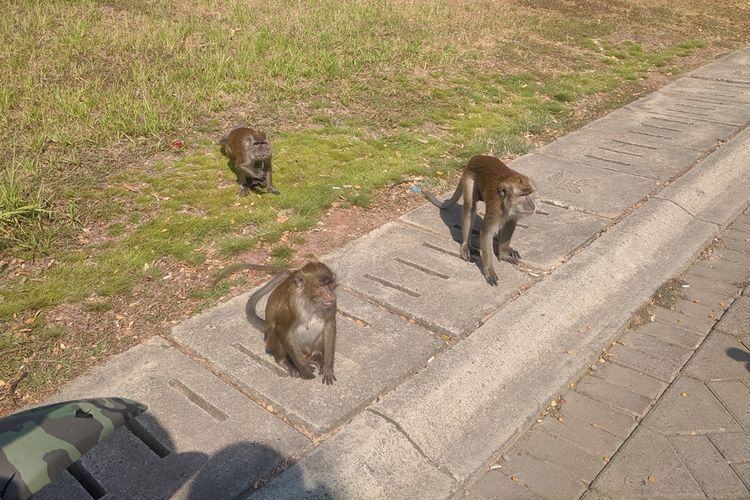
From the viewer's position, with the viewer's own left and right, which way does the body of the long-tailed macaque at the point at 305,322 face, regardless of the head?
facing the viewer and to the right of the viewer

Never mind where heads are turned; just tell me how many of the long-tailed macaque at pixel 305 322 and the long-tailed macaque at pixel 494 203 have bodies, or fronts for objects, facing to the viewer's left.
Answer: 0

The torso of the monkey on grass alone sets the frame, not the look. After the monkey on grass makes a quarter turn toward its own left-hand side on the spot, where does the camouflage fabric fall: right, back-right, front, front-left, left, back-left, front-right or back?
back-right

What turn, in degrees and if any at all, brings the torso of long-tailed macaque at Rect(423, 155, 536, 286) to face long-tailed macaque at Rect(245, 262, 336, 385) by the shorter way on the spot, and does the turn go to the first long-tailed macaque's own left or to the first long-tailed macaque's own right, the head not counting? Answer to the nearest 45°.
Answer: approximately 90° to the first long-tailed macaque's own right

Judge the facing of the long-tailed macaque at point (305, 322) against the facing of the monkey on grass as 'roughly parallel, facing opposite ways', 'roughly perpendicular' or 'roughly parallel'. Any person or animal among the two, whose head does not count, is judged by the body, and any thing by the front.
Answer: roughly parallel

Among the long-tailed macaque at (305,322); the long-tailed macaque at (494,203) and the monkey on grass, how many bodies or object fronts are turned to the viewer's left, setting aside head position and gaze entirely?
0

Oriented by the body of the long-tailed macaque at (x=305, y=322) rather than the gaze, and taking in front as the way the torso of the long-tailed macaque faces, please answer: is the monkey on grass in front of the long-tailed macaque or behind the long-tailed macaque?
behind

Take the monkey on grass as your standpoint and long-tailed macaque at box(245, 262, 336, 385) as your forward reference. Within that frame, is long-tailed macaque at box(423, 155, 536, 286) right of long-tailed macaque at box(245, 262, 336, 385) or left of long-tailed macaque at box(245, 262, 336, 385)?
left

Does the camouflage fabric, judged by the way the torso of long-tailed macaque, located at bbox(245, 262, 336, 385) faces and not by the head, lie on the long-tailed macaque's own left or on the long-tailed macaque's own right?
on the long-tailed macaque's own right

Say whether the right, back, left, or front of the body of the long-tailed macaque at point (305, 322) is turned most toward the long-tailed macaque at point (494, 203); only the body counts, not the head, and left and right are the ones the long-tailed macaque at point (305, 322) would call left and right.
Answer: left
